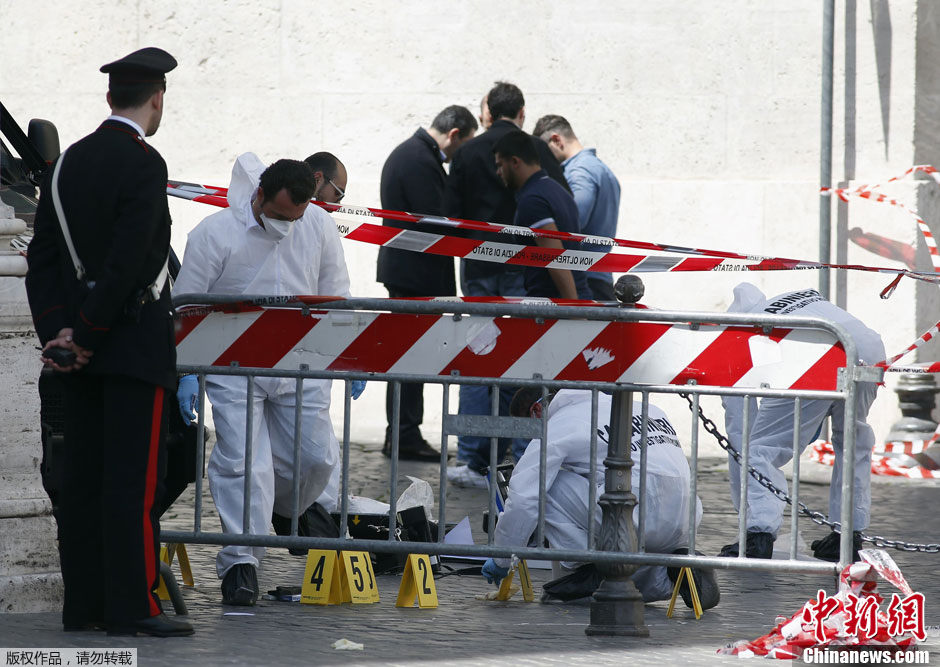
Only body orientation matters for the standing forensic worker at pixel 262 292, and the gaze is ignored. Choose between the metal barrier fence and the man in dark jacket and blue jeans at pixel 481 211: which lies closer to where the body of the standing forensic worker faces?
the metal barrier fence

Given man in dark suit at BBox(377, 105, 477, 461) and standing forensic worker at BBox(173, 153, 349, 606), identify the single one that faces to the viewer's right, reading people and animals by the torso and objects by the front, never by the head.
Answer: the man in dark suit

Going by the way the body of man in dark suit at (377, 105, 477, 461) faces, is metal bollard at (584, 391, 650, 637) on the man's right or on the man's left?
on the man's right

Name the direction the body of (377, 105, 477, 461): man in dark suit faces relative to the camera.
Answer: to the viewer's right

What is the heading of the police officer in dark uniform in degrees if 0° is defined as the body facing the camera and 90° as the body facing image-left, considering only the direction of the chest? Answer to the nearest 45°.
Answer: approximately 225°

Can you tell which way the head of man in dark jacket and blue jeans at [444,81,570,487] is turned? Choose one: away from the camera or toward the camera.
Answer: away from the camera

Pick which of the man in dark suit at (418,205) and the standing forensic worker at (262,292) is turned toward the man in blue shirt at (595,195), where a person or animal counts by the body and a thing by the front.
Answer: the man in dark suit
